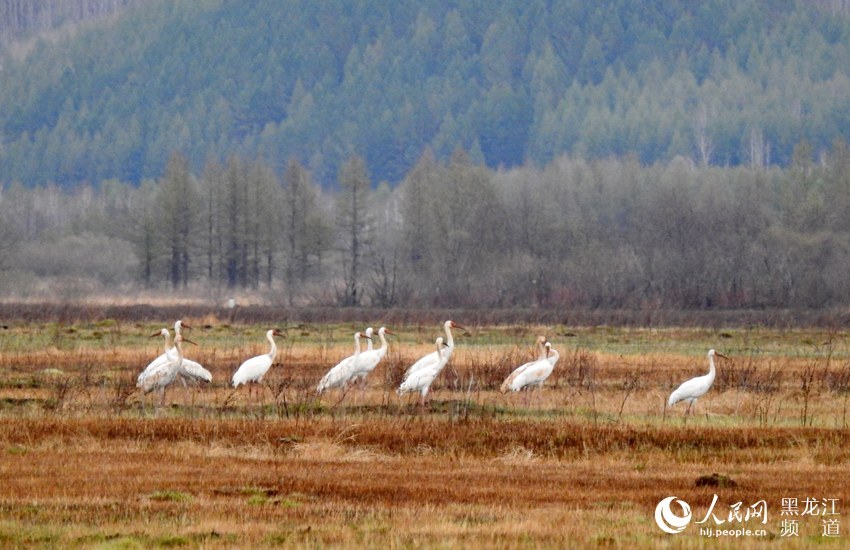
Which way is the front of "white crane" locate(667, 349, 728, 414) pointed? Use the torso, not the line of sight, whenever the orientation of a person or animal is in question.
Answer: to the viewer's right

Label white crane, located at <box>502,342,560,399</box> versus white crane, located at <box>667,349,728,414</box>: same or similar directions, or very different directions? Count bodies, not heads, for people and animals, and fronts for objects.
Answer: same or similar directions

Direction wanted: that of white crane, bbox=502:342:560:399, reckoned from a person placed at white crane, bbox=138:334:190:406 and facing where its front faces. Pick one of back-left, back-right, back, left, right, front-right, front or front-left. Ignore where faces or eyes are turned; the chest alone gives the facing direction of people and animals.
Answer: front

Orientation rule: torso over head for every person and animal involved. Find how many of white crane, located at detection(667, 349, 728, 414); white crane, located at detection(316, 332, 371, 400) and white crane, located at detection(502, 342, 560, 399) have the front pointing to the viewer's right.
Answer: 3

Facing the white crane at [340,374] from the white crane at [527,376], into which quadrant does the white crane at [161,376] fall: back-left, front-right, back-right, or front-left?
front-left

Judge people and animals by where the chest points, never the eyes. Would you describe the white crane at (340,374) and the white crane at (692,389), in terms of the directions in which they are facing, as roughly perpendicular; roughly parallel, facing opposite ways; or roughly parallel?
roughly parallel

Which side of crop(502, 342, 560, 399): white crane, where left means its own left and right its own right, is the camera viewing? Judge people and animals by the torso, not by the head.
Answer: right

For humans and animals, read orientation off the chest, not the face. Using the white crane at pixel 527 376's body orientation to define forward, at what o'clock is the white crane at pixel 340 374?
the white crane at pixel 340 374 is roughly at 6 o'clock from the white crane at pixel 527 376.

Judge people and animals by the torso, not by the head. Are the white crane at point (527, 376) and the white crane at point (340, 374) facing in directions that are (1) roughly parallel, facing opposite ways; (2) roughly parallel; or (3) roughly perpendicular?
roughly parallel

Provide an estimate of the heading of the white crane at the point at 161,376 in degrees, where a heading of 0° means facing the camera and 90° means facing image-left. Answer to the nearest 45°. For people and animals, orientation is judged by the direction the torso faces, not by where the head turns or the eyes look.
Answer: approximately 270°

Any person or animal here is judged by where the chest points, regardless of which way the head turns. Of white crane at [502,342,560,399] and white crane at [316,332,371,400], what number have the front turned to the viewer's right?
2

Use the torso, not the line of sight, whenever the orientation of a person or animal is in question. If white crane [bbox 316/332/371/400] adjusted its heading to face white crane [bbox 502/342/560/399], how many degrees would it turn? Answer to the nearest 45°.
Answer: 0° — it already faces it

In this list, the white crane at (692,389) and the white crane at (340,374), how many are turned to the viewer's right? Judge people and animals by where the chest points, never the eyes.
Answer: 2

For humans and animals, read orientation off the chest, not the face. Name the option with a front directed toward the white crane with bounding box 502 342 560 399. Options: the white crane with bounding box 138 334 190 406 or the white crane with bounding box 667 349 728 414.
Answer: the white crane with bounding box 138 334 190 406

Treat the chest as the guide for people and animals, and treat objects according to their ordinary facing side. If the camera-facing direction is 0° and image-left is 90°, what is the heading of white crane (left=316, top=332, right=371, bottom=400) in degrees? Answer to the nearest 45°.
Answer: approximately 270°

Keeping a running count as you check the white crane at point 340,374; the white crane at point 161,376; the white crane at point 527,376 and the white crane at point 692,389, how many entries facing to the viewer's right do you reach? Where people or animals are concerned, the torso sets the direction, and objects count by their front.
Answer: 4

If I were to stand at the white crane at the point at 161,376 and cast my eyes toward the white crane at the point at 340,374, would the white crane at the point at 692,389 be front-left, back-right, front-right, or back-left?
front-right
